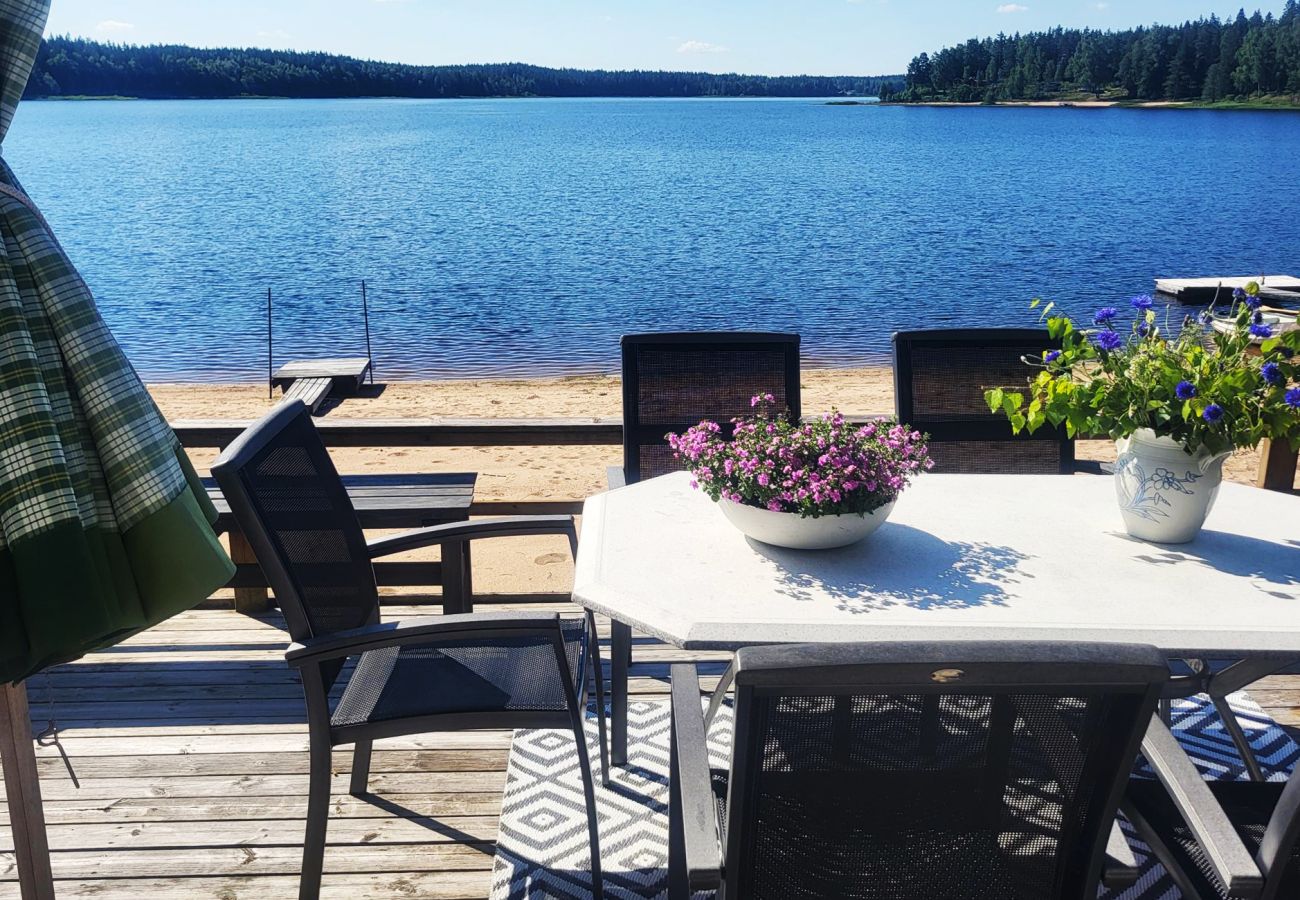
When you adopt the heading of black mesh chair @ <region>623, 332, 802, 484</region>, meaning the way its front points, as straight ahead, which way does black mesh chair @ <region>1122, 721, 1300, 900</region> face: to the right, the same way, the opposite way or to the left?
the opposite way

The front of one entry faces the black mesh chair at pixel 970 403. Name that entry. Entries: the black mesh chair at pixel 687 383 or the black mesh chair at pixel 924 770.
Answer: the black mesh chair at pixel 924 770

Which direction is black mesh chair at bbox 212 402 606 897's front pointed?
to the viewer's right

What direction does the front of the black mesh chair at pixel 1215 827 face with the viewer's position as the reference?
facing away from the viewer and to the left of the viewer

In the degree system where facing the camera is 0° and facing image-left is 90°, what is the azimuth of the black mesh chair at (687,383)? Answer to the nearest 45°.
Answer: approximately 0°

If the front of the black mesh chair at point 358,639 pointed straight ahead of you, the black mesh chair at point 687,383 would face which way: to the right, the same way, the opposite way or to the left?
to the right

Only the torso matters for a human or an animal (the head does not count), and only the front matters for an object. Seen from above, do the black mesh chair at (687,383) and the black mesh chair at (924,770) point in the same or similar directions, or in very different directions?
very different directions

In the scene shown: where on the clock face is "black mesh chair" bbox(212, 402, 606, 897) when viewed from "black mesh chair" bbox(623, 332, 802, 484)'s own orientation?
"black mesh chair" bbox(212, 402, 606, 897) is roughly at 1 o'clock from "black mesh chair" bbox(623, 332, 802, 484).

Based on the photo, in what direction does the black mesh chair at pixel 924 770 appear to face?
away from the camera
